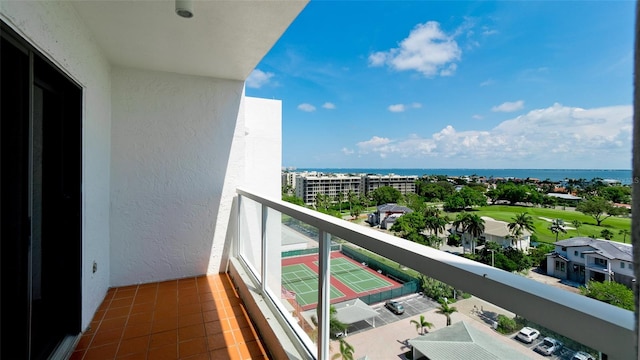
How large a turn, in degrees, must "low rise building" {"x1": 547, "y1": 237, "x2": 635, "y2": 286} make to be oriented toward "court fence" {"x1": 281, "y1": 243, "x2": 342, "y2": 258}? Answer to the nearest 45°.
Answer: approximately 45° to its right

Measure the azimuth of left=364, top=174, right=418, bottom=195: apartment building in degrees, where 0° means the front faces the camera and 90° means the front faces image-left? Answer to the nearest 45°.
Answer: approximately 0°

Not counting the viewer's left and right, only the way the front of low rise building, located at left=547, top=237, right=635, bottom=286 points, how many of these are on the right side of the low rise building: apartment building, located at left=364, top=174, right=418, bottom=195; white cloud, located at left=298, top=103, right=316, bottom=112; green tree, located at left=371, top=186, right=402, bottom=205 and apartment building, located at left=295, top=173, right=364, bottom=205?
4

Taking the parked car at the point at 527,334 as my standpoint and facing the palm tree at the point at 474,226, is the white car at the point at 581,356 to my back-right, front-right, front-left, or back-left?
back-right

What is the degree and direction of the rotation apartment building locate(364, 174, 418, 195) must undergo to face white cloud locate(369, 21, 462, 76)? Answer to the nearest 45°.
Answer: approximately 180°

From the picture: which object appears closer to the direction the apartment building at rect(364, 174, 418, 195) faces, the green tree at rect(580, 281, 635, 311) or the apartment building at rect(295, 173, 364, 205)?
the green tree

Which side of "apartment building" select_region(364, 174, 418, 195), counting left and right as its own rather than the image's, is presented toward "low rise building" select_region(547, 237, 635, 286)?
front
